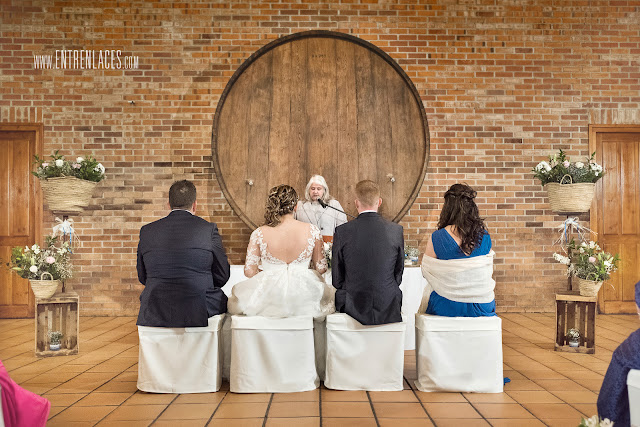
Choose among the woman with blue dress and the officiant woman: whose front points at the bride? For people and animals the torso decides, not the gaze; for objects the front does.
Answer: the officiant woman

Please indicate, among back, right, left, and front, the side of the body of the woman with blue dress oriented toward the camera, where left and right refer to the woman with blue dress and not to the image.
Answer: back

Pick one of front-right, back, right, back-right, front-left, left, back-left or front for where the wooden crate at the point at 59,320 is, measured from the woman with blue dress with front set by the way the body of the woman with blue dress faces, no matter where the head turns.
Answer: left

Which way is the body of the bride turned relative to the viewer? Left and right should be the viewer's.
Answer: facing away from the viewer

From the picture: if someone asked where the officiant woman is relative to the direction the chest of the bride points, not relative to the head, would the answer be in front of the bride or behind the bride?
in front

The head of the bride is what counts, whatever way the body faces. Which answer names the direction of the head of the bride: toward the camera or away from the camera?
away from the camera

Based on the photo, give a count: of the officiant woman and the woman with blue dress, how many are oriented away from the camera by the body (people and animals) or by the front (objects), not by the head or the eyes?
1

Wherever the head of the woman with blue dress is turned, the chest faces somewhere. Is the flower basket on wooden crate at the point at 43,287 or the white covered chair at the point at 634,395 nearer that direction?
the flower basket on wooden crate

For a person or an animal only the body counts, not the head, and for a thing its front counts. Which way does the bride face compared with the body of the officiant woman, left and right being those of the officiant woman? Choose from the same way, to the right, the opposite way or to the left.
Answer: the opposite way

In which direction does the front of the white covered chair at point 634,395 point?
away from the camera

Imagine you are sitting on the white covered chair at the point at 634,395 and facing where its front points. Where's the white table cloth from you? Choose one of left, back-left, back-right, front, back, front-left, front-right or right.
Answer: front-left

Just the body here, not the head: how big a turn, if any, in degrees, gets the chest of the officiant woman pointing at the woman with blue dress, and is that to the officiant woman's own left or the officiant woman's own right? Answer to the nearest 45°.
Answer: approximately 45° to the officiant woman's own left

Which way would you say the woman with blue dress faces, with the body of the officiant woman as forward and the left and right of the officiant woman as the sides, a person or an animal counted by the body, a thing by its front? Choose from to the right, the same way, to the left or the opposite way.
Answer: the opposite way

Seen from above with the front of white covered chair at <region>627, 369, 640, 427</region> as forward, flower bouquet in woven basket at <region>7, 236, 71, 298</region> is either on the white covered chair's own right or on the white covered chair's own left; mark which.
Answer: on the white covered chair's own left

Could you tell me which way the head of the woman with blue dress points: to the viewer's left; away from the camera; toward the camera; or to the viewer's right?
away from the camera

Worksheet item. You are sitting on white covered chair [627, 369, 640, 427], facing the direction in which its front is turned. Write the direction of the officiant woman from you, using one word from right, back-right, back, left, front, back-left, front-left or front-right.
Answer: front-left

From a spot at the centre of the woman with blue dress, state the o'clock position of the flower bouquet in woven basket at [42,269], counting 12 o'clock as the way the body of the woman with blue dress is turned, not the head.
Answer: The flower bouquet in woven basket is roughly at 9 o'clock from the woman with blue dress.
